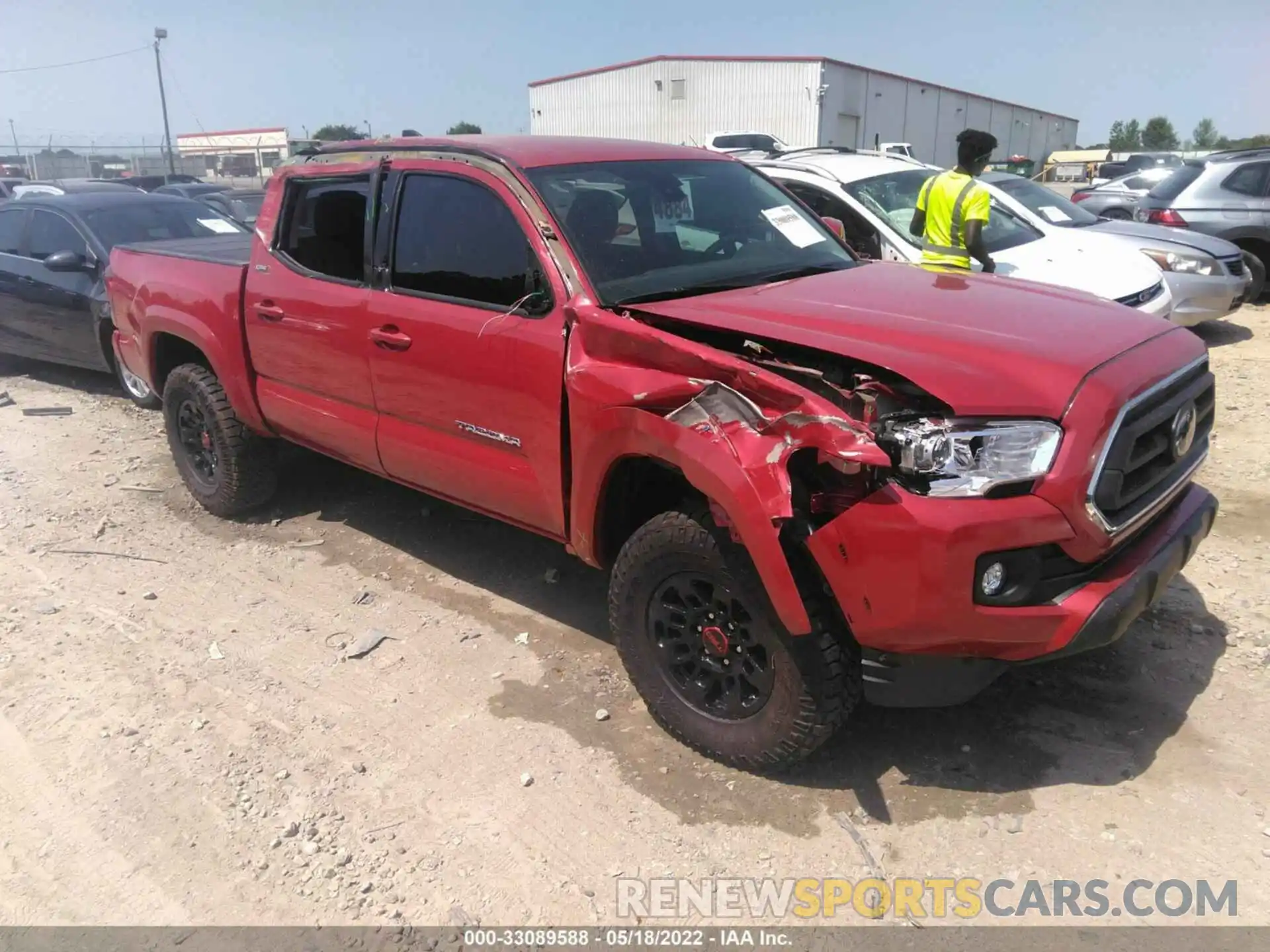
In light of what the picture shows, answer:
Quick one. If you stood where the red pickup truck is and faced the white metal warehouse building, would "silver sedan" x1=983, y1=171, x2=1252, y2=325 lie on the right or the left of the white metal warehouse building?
right

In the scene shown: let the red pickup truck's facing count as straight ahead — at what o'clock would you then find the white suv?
The white suv is roughly at 8 o'clock from the red pickup truck.

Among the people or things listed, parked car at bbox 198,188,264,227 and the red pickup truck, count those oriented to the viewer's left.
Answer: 0

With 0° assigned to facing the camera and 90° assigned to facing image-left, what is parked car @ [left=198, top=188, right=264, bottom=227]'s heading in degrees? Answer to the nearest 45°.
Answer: approximately 315°

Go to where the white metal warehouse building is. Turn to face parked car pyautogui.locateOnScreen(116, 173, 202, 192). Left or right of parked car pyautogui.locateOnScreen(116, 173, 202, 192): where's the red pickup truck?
left

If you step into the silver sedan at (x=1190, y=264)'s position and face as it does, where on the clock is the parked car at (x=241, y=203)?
The parked car is roughly at 5 o'clock from the silver sedan.

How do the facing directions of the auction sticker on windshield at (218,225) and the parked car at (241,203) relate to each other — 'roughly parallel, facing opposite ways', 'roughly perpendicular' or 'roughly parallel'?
roughly parallel

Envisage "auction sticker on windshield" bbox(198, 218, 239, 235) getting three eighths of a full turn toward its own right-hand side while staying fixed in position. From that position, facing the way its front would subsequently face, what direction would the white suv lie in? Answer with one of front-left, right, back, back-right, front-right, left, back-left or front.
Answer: back-left

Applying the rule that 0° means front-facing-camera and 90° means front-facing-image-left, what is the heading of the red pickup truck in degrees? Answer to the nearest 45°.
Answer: approximately 315°

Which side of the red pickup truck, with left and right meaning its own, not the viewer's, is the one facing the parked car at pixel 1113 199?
left

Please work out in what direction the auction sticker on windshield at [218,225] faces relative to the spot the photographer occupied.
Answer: facing the viewer and to the right of the viewer

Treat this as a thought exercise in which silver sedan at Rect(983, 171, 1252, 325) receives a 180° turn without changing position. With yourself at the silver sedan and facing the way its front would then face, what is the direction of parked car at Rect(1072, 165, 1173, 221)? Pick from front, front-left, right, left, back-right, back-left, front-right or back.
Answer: front-right

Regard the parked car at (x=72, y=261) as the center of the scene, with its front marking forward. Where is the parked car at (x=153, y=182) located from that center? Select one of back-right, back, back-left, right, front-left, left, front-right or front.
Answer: back-left

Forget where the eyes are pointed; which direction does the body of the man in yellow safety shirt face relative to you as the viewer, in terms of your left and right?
facing away from the viewer and to the right of the viewer
